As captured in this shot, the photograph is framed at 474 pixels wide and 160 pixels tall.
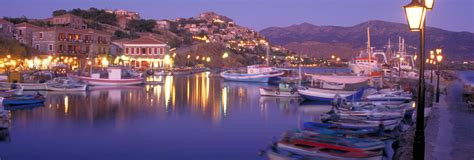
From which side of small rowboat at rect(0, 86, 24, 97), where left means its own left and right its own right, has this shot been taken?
right

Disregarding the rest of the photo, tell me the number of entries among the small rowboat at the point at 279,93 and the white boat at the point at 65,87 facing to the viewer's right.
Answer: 1

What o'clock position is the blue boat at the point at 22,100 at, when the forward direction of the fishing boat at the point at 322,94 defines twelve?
The blue boat is roughly at 11 o'clock from the fishing boat.

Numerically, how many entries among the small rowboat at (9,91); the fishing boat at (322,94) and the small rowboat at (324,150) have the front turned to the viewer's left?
2

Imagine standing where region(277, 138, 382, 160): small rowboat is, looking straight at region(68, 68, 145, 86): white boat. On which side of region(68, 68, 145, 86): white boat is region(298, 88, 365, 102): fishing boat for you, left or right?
right

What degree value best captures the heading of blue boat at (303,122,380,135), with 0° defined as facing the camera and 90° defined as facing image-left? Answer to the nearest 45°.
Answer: approximately 90°

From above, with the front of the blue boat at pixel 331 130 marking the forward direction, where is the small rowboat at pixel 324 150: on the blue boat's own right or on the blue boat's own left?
on the blue boat's own left

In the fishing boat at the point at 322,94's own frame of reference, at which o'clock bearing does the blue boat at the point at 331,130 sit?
The blue boat is roughly at 9 o'clock from the fishing boat.

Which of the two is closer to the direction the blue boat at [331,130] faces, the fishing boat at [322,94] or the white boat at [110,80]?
the white boat
